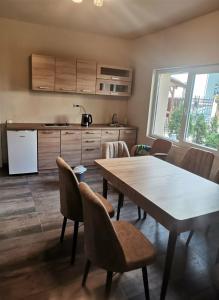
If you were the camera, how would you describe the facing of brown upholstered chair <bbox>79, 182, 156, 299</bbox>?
facing away from the viewer and to the right of the viewer

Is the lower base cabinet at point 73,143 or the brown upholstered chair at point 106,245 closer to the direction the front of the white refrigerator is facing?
the brown upholstered chair

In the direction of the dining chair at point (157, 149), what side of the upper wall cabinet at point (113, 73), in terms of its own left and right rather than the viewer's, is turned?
front

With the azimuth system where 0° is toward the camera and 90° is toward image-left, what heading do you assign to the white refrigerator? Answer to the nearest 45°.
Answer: approximately 0°

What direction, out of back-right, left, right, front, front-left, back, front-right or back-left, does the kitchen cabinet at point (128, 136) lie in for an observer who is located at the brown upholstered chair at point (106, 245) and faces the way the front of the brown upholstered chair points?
front-left

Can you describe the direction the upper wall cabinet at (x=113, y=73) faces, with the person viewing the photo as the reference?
facing the viewer and to the right of the viewer

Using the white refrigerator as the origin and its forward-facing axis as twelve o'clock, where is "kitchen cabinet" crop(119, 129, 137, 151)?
The kitchen cabinet is roughly at 9 o'clock from the white refrigerator.

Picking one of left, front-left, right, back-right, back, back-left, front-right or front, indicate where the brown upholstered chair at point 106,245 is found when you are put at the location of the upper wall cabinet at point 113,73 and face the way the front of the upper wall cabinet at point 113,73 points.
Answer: front-right

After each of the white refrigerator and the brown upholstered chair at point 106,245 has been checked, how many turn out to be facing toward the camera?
1

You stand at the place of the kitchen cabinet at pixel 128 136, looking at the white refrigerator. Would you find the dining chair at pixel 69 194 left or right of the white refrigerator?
left
